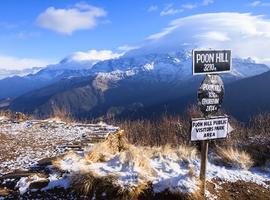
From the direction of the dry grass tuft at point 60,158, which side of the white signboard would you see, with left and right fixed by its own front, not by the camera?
right

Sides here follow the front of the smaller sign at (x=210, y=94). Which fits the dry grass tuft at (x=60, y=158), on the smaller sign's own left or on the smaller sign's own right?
on the smaller sign's own right

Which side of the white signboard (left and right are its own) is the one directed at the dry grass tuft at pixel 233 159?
back

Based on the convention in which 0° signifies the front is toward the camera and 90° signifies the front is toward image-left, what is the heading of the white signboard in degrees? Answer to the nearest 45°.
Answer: approximately 0°
